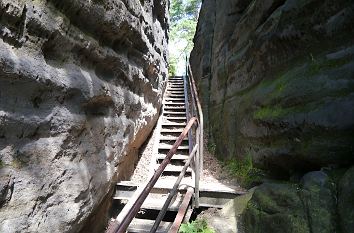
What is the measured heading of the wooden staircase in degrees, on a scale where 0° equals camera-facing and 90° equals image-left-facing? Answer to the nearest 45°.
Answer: approximately 0°
